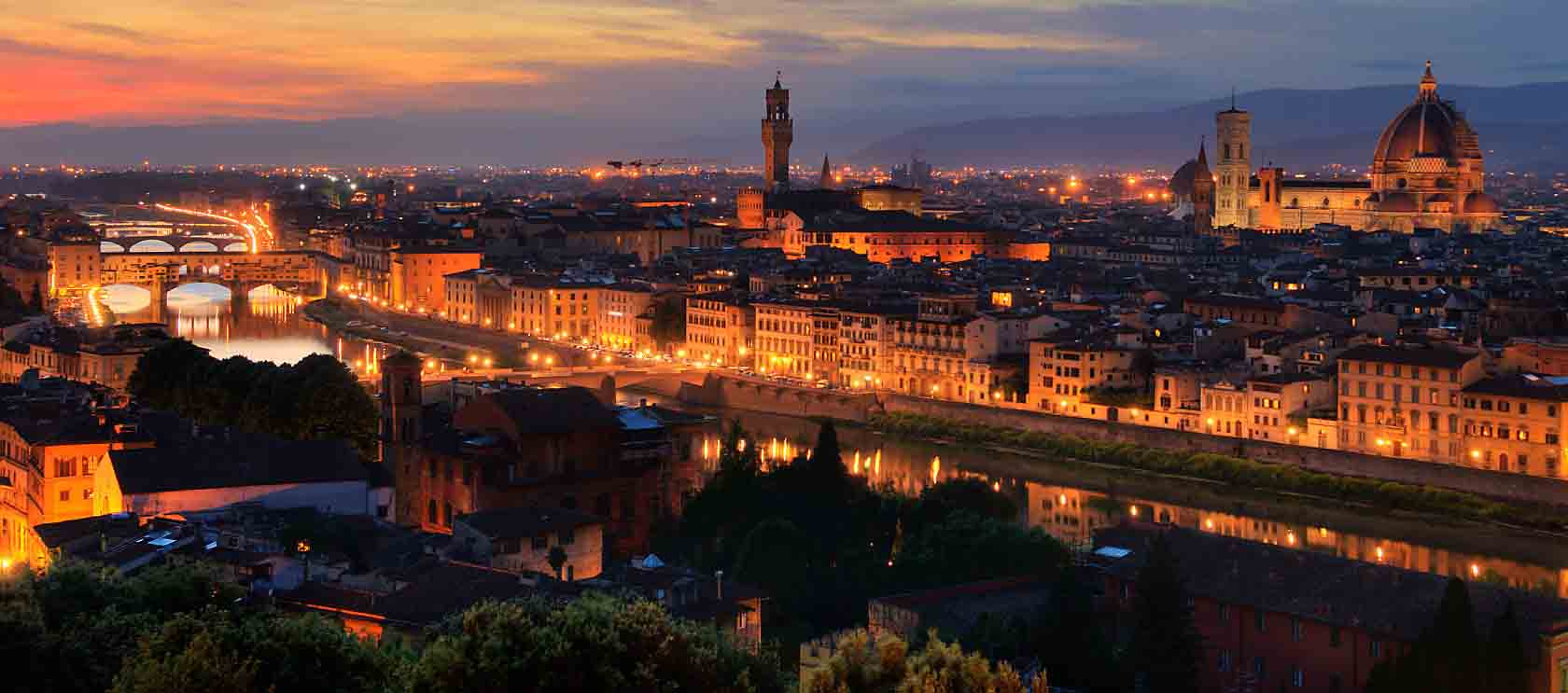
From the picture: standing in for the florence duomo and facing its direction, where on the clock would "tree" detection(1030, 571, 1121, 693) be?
The tree is roughly at 9 o'clock from the florence duomo.

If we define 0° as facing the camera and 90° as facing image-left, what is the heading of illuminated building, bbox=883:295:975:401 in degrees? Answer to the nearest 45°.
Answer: approximately 45°

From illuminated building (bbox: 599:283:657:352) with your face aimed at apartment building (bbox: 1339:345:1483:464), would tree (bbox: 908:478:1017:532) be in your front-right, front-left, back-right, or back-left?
front-right

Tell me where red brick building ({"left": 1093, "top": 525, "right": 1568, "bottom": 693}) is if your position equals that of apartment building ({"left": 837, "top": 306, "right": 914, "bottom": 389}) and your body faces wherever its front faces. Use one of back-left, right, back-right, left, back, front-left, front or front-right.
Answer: front-left

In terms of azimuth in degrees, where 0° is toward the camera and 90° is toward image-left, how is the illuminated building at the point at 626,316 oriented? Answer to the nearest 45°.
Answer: approximately 45°

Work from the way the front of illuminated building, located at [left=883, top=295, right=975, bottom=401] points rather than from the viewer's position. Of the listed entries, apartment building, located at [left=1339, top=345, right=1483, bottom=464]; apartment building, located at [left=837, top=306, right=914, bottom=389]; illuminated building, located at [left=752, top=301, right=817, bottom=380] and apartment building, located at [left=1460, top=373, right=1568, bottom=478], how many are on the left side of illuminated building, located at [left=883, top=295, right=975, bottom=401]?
2

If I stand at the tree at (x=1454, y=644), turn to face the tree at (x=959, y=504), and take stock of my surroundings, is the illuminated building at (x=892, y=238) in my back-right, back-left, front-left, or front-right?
front-right

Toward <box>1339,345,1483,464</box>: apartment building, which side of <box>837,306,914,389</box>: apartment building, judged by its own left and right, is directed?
left

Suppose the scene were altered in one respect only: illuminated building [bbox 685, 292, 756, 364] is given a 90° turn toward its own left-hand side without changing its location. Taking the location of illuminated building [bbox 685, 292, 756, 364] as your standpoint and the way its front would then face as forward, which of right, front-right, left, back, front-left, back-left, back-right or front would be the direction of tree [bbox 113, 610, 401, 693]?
front-right

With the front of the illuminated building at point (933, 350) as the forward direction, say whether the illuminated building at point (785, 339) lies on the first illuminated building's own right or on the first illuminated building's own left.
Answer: on the first illuminated building's own right

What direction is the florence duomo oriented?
to the viewer's left

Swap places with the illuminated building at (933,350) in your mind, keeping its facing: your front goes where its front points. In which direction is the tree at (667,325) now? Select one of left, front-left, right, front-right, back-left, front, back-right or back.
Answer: right

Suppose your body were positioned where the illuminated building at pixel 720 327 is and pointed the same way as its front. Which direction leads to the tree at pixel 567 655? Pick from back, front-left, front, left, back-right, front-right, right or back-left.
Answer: front-left

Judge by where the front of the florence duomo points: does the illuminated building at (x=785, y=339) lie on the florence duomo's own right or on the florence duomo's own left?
on the florence duomo's own left

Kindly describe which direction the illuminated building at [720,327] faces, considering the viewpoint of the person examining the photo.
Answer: facing the viewer and to the left of the viewer
